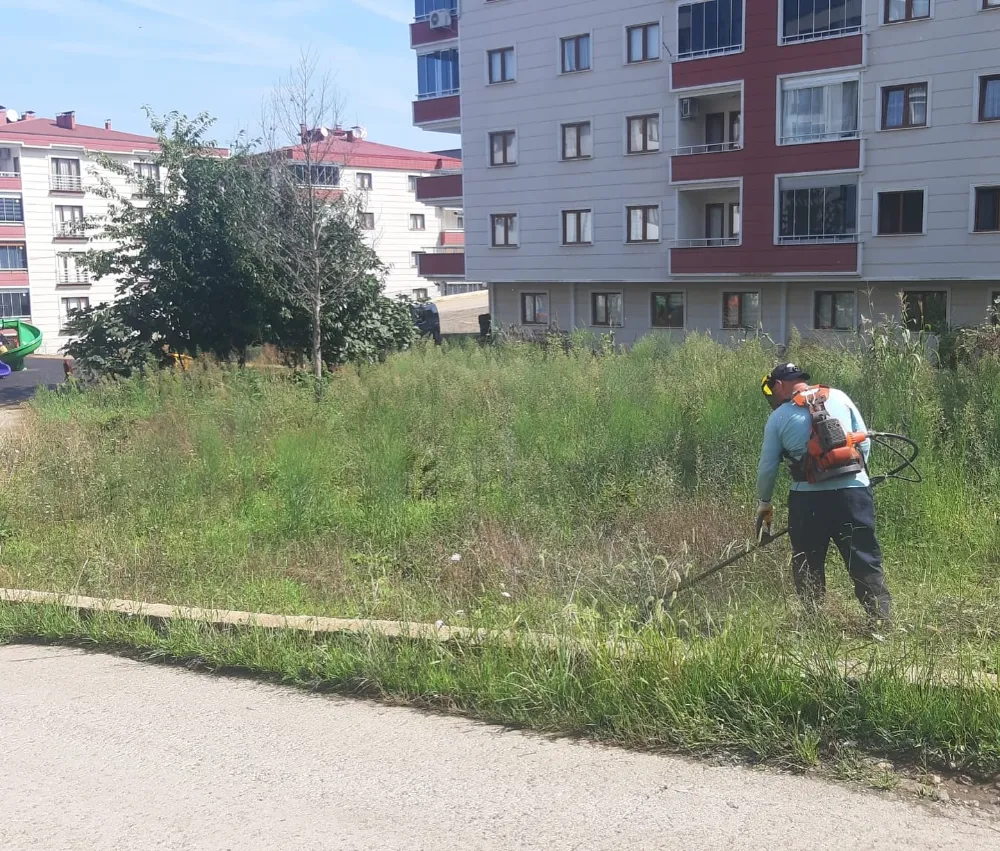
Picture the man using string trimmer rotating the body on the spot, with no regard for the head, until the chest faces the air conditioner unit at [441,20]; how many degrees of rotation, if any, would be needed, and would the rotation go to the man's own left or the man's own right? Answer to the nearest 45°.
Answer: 0° — they already face it

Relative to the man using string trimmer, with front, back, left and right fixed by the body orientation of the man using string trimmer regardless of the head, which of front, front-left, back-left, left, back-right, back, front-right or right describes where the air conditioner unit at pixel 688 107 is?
front-right

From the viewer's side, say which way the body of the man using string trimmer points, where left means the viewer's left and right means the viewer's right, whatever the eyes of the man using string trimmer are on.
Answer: facing away from the viewer and to the left of the viewer

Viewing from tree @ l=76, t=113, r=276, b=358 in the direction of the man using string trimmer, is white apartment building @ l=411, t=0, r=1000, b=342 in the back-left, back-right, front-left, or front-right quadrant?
back-left

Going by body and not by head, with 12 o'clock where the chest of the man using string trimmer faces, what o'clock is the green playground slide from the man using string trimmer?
The green playground slide is roughly at 12 o'clock from the man using string trimmer.

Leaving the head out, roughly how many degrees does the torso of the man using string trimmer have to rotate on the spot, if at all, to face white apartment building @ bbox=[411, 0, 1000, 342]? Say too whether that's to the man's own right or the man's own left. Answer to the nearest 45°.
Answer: approximately 45° to the man's own right

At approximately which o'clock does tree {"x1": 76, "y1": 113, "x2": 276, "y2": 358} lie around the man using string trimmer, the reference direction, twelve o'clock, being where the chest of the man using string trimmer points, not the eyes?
The tree is roughly at 12 o'clock from the man using string trimmer.

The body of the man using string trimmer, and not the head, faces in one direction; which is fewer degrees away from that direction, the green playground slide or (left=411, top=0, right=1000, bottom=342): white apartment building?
the green playground slide
